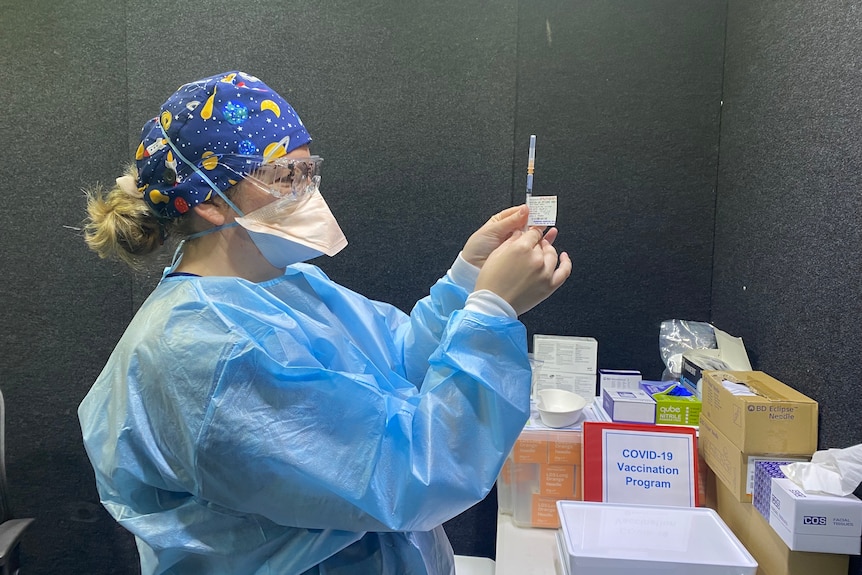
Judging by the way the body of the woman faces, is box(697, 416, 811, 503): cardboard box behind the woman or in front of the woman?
in front

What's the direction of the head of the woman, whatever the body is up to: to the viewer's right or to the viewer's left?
to the viewer's right

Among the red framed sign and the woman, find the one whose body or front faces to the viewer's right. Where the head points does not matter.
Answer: the woman

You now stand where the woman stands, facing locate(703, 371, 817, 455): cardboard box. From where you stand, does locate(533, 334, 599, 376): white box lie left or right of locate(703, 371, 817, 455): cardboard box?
left

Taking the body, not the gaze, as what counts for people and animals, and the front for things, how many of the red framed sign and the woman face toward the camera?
1

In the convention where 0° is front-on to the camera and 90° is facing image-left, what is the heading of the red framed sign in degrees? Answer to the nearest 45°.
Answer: approximately 0°

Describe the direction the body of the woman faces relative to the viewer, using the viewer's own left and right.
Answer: facing to the right of the viewer
